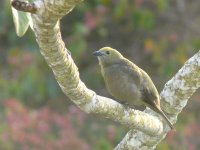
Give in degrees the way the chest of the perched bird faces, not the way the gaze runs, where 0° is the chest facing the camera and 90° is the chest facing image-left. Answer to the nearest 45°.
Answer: approximately 90°
